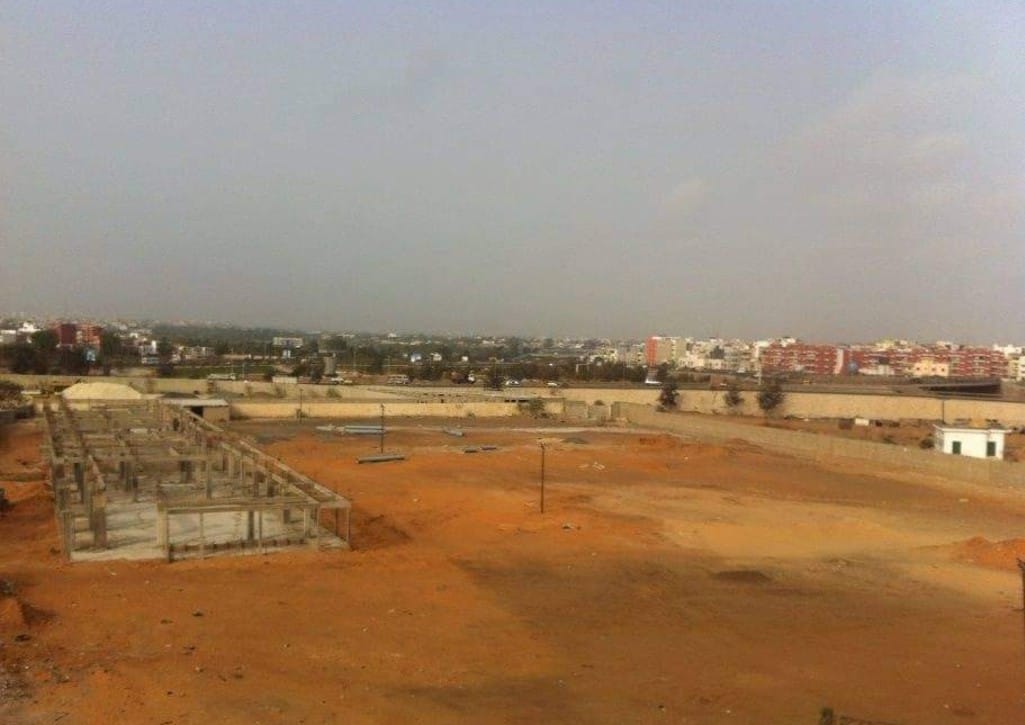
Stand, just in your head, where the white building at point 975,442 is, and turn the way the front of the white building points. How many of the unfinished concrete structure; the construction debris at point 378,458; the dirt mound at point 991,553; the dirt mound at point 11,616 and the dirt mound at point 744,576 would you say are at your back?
0

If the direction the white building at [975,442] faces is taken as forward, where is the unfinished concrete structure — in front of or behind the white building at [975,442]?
in front

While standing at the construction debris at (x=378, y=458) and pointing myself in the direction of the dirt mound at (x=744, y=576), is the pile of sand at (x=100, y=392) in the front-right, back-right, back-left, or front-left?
back-right

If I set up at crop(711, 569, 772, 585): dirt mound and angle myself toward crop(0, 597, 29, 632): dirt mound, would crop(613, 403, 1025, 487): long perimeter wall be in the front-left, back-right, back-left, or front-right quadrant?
back-right

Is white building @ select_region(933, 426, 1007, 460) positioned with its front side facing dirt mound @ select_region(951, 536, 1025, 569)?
yes

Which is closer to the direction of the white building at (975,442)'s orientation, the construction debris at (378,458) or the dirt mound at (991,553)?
the dirt mound

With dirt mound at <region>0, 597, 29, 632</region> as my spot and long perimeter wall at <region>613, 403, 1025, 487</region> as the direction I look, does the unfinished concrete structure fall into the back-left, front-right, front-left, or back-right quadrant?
front-left

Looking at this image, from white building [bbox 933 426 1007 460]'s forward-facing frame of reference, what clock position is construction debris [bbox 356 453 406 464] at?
The construction debris is roughly at 2 o'clock from the white building.

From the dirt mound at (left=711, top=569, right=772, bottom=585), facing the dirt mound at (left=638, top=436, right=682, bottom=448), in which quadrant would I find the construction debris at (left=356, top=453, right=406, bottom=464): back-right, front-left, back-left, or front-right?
front-left

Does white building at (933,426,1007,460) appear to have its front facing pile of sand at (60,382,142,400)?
no

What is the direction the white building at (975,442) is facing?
toward the camera

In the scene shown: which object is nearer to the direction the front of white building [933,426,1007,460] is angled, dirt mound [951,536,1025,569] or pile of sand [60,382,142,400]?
the dirt mound

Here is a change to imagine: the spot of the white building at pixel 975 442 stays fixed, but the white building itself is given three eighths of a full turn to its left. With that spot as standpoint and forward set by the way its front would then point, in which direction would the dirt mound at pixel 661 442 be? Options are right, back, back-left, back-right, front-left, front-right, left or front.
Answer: back-left

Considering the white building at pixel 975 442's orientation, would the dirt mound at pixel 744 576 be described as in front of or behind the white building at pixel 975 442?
in front

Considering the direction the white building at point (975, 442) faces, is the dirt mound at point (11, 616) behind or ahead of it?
ahead

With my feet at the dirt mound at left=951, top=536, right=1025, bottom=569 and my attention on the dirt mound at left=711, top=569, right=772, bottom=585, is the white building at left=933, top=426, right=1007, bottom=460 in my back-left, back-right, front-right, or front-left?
back-right
